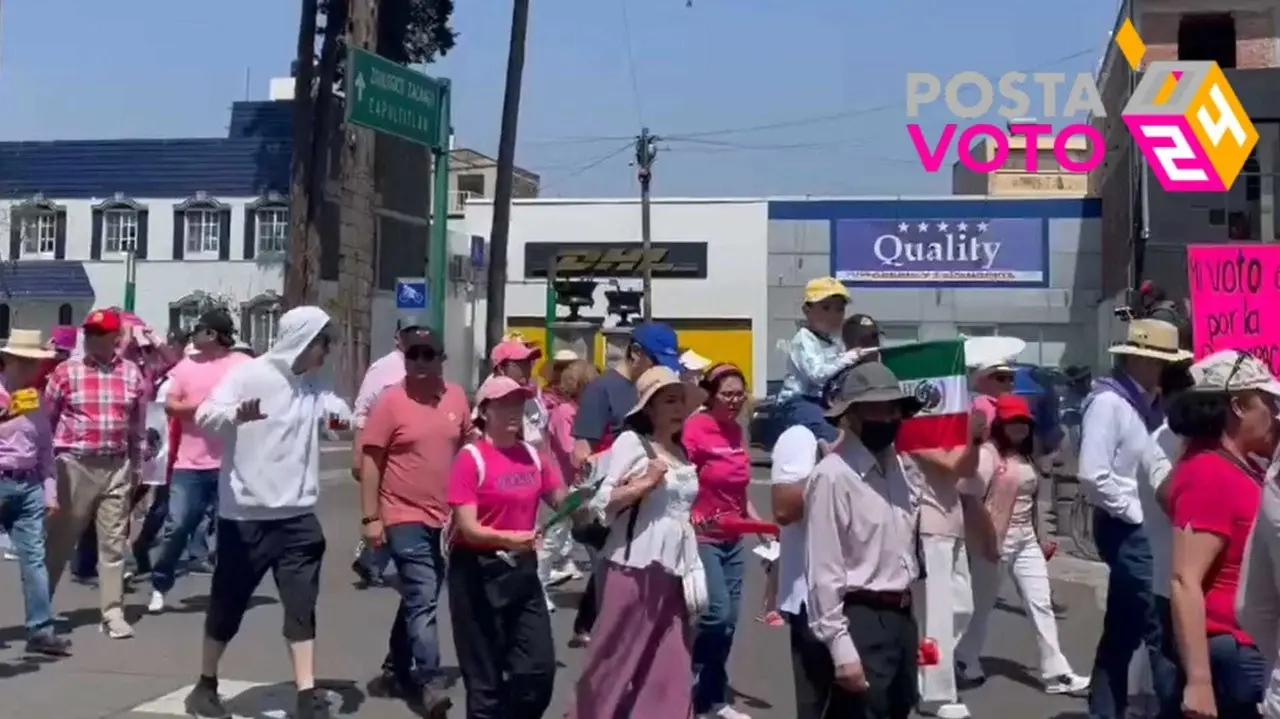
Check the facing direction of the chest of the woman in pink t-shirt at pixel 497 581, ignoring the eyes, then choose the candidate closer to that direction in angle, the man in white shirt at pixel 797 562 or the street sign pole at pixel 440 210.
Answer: the man in white shirt

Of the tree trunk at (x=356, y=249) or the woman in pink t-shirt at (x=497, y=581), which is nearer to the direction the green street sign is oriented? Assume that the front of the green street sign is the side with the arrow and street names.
the woman in pink t-shirt

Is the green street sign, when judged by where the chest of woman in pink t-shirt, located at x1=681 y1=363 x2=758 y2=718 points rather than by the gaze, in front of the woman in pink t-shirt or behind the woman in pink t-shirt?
behind

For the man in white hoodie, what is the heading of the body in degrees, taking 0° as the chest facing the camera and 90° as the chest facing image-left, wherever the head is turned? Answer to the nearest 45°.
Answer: approximately 315°

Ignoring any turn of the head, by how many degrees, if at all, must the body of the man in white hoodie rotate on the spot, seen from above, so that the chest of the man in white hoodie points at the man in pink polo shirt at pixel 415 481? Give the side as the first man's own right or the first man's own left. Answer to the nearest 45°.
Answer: approximately 45° to the first man's own left

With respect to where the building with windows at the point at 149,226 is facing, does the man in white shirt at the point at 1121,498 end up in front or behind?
in front

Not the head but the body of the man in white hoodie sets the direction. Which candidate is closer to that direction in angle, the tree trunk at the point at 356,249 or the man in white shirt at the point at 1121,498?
the man in white shirt

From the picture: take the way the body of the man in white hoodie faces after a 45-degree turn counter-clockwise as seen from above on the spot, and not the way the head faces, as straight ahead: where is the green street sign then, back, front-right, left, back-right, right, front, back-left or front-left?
left
